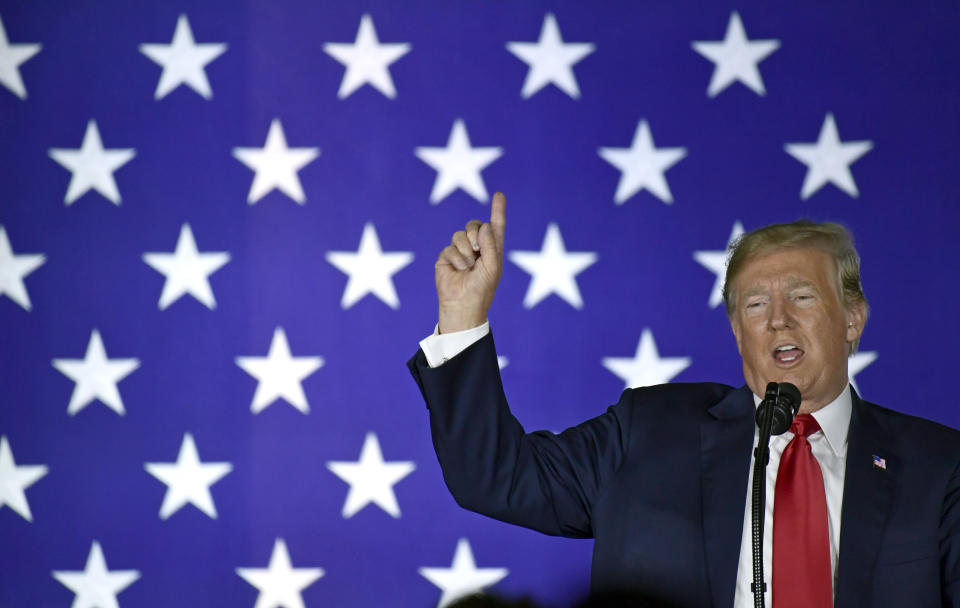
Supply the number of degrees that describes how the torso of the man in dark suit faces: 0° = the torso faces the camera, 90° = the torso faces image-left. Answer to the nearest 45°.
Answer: approximately 0°
